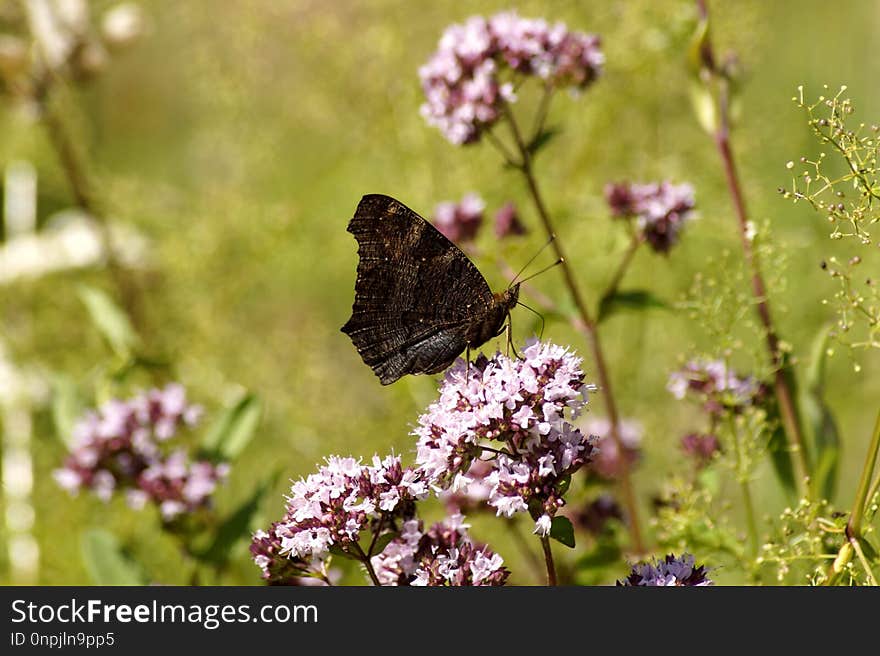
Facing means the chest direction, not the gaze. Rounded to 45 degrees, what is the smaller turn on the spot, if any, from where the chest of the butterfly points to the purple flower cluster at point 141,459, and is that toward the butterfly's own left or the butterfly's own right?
approximately 135° to the butterfly's own left

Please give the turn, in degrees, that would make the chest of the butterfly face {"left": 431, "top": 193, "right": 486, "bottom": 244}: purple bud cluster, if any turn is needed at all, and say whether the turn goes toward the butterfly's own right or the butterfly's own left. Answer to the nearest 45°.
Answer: approximately 90° to the butterfly's own left

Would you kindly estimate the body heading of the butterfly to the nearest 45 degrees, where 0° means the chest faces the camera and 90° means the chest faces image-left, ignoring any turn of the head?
approximately 270°

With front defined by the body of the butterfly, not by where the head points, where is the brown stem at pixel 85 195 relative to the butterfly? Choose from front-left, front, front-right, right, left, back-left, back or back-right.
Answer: back-left

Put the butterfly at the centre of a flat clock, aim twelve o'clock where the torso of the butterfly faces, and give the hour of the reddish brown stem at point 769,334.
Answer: The reddish brown stem is roughly at 11 o'clock from the butterfly.
